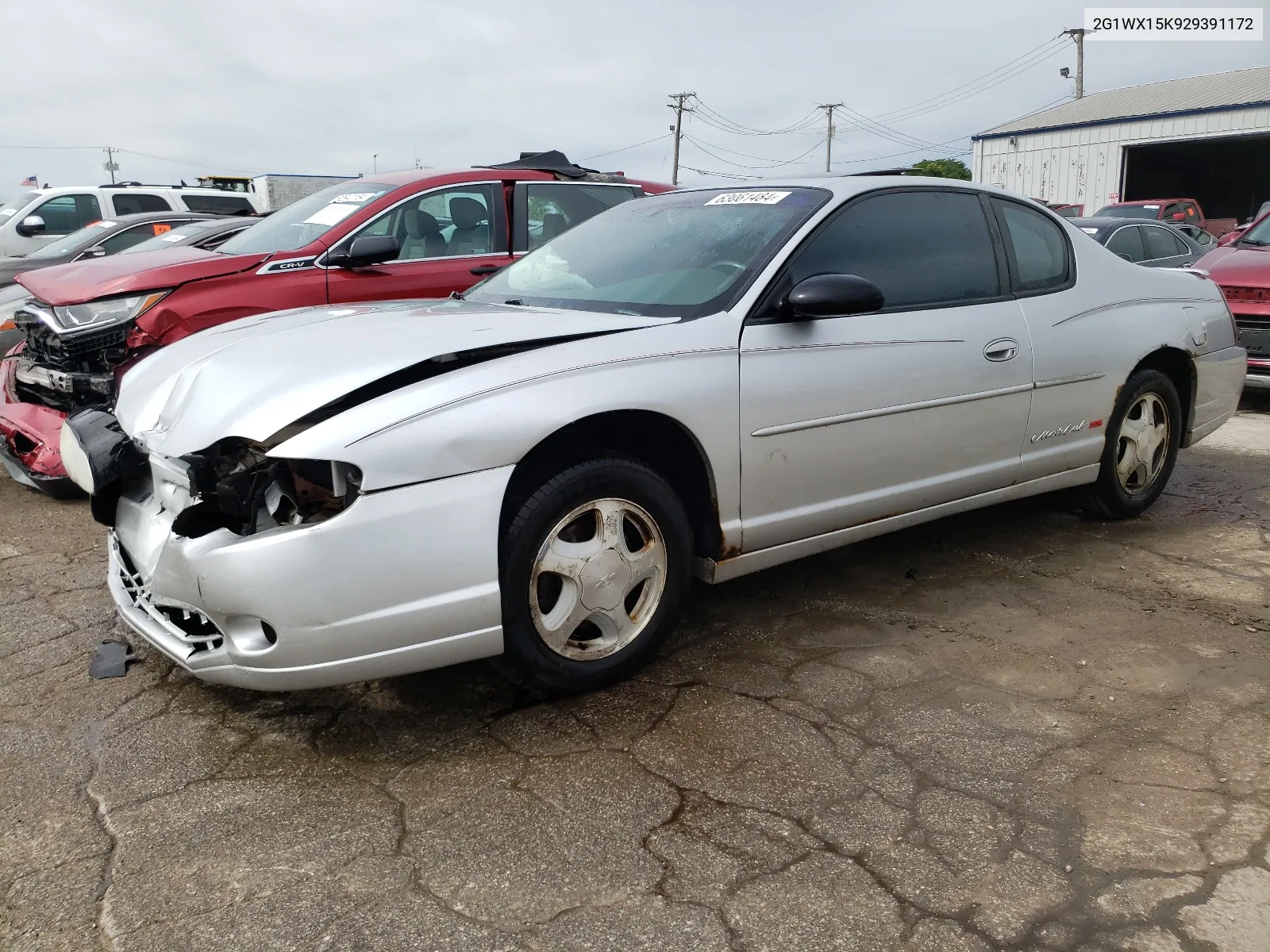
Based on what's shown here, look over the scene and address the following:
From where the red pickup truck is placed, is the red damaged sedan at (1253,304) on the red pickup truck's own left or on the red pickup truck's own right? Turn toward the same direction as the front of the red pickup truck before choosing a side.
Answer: on the red pickup truck's own left

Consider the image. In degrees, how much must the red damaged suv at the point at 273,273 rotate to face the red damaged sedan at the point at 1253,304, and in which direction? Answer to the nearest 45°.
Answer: approximately 135° to its left

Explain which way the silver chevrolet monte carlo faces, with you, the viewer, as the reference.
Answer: facing the viewer and to the left of the viewer

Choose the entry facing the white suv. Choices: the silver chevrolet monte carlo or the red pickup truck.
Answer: the red pickup truck

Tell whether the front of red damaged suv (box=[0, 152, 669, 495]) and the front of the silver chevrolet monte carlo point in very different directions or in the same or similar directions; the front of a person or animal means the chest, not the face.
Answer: same or similar directions

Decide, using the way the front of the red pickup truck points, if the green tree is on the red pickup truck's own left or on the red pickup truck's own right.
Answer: on the red pickup truck's own right

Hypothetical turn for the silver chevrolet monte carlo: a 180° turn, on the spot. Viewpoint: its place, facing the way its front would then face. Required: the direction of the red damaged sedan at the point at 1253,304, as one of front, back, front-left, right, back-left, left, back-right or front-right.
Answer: front

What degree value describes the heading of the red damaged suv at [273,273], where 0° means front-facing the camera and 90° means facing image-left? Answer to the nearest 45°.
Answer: approximately 45°

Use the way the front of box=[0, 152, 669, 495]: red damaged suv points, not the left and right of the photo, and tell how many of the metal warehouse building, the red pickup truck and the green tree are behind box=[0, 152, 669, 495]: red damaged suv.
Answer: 3

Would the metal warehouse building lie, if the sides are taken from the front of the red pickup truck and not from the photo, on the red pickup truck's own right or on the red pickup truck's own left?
on the red pickup truck's own right

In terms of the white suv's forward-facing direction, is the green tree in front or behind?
behind

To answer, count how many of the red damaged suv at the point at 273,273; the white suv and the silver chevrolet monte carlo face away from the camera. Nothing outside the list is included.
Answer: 0

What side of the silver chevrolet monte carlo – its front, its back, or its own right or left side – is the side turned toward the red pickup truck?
back

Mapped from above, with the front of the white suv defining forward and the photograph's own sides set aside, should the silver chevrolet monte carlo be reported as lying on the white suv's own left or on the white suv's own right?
on the white suv's own left

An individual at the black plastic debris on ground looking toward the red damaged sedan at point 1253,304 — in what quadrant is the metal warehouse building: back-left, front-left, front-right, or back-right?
front-left

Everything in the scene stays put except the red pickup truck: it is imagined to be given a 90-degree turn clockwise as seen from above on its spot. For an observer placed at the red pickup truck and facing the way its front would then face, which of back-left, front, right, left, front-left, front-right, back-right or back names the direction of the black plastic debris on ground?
back-left

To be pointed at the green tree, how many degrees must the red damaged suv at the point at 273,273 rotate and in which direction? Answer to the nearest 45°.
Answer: approximately 180°

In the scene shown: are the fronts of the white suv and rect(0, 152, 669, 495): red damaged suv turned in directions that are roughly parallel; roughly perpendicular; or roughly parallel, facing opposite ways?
roughly parallel
